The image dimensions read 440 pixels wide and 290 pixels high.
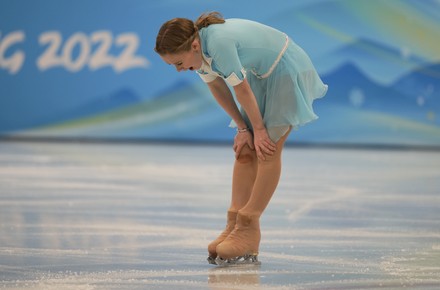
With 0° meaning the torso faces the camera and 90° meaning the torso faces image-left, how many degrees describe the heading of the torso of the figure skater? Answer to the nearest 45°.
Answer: approximately 90°
